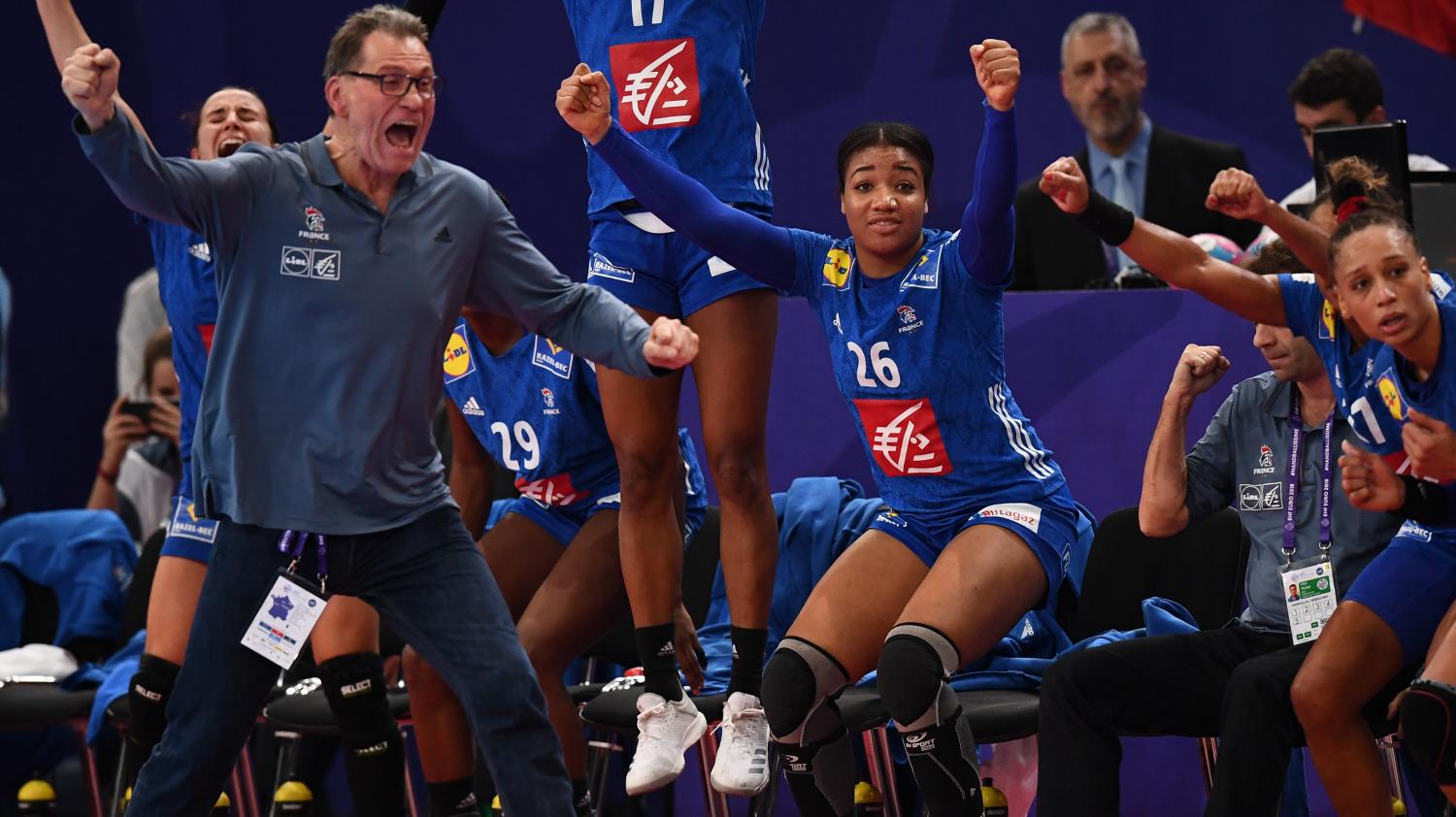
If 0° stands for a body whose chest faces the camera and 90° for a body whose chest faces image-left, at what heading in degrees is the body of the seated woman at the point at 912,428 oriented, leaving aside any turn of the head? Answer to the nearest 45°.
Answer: approximately 45°

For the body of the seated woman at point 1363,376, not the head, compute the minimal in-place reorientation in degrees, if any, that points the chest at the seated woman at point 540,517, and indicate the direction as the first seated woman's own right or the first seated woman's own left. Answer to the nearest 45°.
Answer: approximately 45° to the first seated woman's own right

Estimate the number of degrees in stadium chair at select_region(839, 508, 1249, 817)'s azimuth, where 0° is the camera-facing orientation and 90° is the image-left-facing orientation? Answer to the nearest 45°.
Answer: approximately 45°
